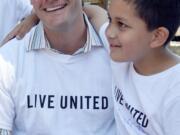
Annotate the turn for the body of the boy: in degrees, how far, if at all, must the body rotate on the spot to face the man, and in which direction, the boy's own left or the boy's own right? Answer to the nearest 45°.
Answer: approximately 45° to the boy's own right

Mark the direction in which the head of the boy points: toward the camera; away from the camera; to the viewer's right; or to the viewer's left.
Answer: to the viewer's left

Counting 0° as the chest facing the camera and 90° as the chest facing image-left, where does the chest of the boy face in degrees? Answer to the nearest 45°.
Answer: approximately 45°
